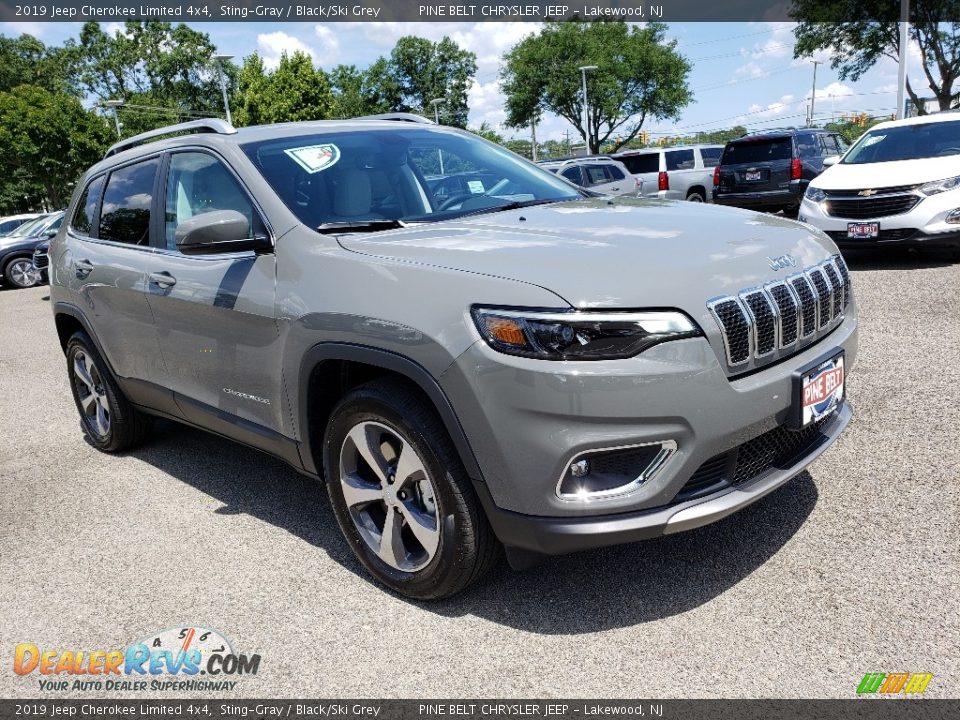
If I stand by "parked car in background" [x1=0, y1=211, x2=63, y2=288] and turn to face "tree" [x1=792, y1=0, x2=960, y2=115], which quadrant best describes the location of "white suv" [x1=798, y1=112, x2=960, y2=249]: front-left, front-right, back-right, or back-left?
front-right

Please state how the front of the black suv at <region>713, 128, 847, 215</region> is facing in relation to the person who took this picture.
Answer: facing away from the viewer and to the right of the viewer

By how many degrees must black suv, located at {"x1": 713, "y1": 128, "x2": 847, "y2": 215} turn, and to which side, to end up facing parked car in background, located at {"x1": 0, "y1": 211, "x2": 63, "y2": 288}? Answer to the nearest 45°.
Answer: approximately 135° to its left

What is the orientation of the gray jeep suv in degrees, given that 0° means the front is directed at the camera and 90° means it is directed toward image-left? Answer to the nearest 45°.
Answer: approximately 315°

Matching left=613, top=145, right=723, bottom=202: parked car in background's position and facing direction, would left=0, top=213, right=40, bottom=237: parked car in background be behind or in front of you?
behind

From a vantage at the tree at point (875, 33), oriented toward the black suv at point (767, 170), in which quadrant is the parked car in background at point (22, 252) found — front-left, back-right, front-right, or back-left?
front-right

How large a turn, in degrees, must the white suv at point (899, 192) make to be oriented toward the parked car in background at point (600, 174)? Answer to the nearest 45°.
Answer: approximately 90° to its right

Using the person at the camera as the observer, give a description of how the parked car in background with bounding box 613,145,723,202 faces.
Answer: facing away from the viewer and to the right of the viewer

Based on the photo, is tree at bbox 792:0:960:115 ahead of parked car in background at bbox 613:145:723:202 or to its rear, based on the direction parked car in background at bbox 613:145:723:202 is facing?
ahead

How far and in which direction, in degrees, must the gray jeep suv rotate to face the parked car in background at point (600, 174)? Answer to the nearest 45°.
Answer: approximately 135° to its left

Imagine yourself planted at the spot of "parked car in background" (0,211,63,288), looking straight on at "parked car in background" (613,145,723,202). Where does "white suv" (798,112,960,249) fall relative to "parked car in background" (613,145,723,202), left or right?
right

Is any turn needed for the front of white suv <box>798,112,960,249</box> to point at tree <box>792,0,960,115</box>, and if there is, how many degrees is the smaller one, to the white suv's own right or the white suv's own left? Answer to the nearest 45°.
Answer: approximately 135° to the white suv's own right

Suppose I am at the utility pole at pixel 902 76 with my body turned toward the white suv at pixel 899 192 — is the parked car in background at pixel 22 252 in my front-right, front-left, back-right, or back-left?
front-right

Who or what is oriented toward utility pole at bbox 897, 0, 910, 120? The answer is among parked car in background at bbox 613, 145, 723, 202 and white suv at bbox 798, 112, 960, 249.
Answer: the parked car in background

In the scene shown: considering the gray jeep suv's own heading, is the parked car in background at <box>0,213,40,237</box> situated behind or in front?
behind

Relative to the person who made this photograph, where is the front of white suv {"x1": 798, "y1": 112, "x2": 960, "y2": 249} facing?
facing the viewer and to the left of the viewer
